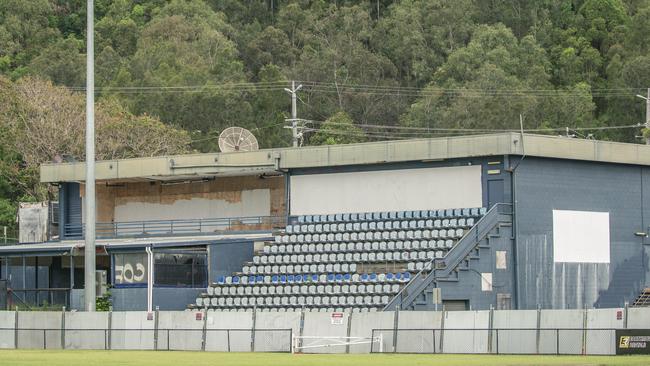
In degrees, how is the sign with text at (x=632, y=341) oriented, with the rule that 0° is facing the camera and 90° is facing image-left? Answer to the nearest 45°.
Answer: approximately 0°

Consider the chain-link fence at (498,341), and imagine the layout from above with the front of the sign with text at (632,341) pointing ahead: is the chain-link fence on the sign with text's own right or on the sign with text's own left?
on the sign with text's own right
